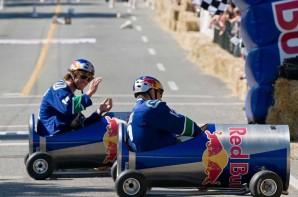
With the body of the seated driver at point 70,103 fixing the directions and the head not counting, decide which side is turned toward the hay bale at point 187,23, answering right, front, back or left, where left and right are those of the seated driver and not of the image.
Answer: left

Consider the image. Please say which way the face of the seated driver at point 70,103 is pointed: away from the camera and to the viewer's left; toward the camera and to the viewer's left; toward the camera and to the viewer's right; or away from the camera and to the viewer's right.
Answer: toward the camera and to the viewer's right

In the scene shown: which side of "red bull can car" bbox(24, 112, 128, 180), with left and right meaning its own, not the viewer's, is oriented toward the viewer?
right

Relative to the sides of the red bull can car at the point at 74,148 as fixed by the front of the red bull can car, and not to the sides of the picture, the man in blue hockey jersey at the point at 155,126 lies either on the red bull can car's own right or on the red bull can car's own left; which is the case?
on the red bull can car's own right
